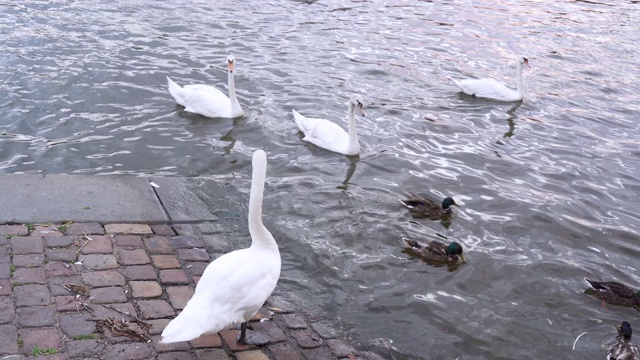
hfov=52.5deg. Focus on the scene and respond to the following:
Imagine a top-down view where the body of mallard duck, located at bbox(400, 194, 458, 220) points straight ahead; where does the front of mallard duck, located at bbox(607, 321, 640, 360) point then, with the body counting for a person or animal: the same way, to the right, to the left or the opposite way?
to the left

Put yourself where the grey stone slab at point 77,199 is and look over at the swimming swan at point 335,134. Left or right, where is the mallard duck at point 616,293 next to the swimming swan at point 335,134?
right

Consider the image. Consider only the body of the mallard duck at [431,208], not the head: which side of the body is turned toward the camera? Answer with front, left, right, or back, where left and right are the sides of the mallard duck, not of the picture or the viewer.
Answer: right

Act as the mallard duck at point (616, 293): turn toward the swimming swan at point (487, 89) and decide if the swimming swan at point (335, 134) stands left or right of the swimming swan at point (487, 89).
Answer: left

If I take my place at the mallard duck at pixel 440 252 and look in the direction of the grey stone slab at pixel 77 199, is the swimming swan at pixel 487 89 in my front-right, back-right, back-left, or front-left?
back-right

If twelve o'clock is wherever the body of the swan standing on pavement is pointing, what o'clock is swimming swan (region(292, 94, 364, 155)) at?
The swimming swan is roughly at 11 o'clock from the swan standing on pavement.

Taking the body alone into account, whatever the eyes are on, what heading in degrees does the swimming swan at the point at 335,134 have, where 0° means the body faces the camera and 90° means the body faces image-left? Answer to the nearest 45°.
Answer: approximately 315°

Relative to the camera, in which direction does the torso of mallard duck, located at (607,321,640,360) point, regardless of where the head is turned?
away from the camera

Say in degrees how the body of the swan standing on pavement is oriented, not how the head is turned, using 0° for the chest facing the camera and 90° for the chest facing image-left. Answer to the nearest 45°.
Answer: approximately 225°

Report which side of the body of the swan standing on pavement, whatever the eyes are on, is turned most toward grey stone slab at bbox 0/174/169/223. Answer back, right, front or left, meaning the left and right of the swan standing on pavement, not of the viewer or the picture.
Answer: left
